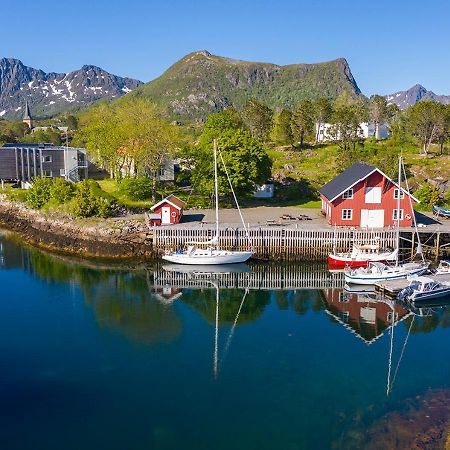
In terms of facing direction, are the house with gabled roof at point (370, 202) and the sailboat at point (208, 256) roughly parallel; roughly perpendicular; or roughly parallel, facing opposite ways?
roughly perpendicular

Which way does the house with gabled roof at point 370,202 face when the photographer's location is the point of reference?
facing the viewer

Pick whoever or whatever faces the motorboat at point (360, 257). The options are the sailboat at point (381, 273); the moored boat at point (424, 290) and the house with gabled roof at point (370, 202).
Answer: the house with gabled roof

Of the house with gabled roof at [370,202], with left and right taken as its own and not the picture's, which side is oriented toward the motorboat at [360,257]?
front

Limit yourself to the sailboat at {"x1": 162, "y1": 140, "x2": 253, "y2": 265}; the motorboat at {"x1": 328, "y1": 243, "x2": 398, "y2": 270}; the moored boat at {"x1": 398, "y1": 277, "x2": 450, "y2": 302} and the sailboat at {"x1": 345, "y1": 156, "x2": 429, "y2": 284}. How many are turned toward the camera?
0

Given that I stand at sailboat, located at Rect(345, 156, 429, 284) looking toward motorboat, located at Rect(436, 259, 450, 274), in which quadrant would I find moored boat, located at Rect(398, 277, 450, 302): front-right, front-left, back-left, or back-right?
front-right

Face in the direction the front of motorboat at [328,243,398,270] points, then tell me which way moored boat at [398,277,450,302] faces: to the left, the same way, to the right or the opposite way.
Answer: the same way

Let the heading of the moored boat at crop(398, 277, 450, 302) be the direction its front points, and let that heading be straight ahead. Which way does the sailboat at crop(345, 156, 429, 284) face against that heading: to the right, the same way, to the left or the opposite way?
the same way

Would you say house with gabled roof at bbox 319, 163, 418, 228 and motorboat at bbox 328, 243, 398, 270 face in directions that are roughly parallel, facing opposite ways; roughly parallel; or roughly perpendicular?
roughly perpendicular

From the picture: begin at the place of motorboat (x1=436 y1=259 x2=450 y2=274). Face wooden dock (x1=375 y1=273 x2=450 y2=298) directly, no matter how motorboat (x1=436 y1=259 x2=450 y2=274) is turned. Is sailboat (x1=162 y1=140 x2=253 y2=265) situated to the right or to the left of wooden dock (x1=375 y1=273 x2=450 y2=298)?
right

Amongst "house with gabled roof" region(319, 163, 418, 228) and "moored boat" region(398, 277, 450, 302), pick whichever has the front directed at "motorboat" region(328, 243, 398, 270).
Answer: the house with gabled roof

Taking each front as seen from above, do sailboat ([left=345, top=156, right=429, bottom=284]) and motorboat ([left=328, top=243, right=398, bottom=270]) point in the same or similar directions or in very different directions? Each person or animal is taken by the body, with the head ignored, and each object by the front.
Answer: same or similar directions

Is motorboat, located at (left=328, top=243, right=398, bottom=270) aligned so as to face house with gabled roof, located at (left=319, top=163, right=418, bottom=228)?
no

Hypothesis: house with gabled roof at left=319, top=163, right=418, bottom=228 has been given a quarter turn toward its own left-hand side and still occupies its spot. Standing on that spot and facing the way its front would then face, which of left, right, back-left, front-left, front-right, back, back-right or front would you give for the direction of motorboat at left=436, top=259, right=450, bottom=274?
front-right

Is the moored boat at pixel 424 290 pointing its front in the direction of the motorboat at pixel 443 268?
no
